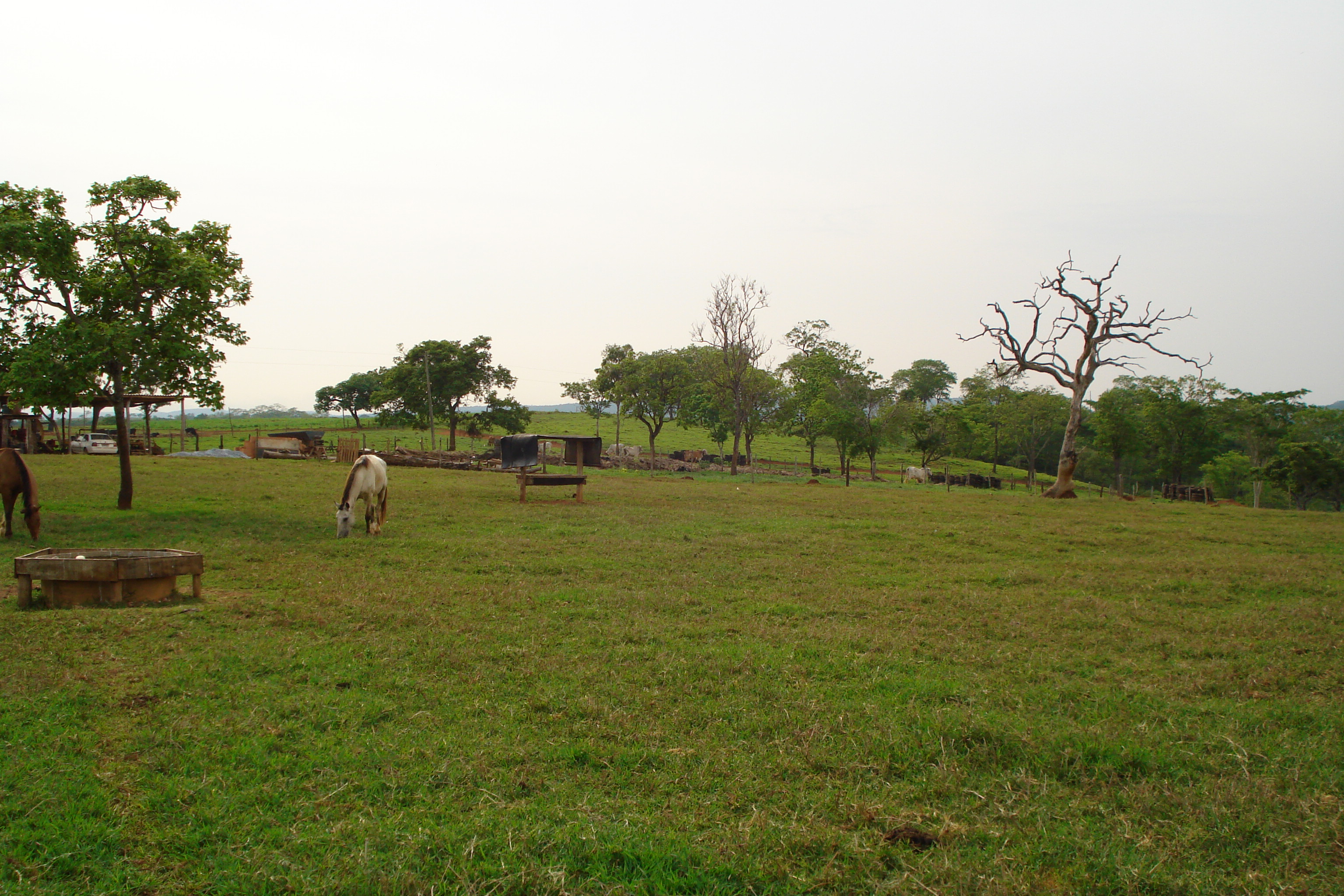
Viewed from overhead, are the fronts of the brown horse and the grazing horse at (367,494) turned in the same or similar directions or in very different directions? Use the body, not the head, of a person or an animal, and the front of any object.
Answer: very different directions

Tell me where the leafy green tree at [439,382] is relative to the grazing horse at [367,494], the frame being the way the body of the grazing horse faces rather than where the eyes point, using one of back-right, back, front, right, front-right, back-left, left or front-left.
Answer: back-right

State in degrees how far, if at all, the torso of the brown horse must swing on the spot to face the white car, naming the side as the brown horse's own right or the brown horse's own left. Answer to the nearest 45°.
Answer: approximately 90° to the brown horse's own left

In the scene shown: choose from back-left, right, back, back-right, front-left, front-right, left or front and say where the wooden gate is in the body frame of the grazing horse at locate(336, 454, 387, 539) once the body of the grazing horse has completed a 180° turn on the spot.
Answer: front-left

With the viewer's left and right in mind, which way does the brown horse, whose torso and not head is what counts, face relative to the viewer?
facing to the right of the viewer

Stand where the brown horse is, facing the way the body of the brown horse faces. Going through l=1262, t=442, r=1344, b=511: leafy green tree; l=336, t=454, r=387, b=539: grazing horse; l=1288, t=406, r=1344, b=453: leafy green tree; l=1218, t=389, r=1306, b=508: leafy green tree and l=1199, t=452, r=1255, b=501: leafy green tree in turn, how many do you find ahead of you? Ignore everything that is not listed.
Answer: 5

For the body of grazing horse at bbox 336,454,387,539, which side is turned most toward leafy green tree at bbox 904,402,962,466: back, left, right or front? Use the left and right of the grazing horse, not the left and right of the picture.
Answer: back

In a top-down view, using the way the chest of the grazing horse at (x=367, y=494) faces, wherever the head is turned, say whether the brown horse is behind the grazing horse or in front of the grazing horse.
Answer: in front
